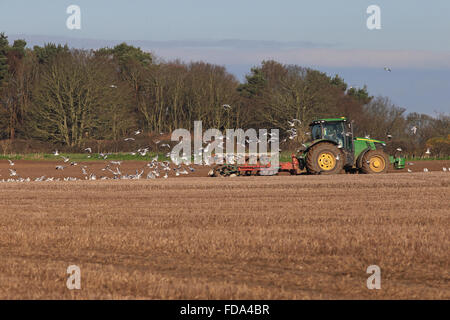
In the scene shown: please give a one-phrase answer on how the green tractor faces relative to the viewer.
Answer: facing to the right of the viewer
